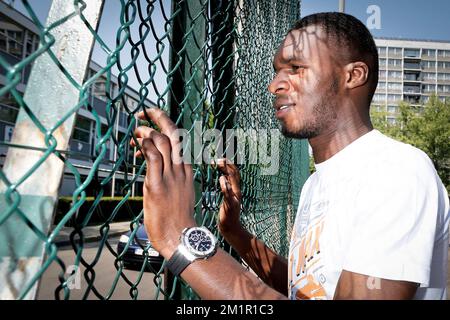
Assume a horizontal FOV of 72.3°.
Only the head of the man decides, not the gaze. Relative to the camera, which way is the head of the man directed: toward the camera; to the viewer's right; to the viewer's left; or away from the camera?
to the viewer's left

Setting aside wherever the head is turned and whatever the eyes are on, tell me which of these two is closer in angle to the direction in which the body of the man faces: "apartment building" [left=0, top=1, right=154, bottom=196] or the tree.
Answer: the apartment building

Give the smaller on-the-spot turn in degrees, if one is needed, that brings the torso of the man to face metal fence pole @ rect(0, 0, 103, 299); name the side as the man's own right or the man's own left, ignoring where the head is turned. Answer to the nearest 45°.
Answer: approximately 45° to the man's own left

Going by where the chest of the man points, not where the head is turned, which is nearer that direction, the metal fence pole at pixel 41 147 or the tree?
the metal fence pole

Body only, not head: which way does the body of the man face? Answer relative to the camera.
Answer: to the viewer's left
